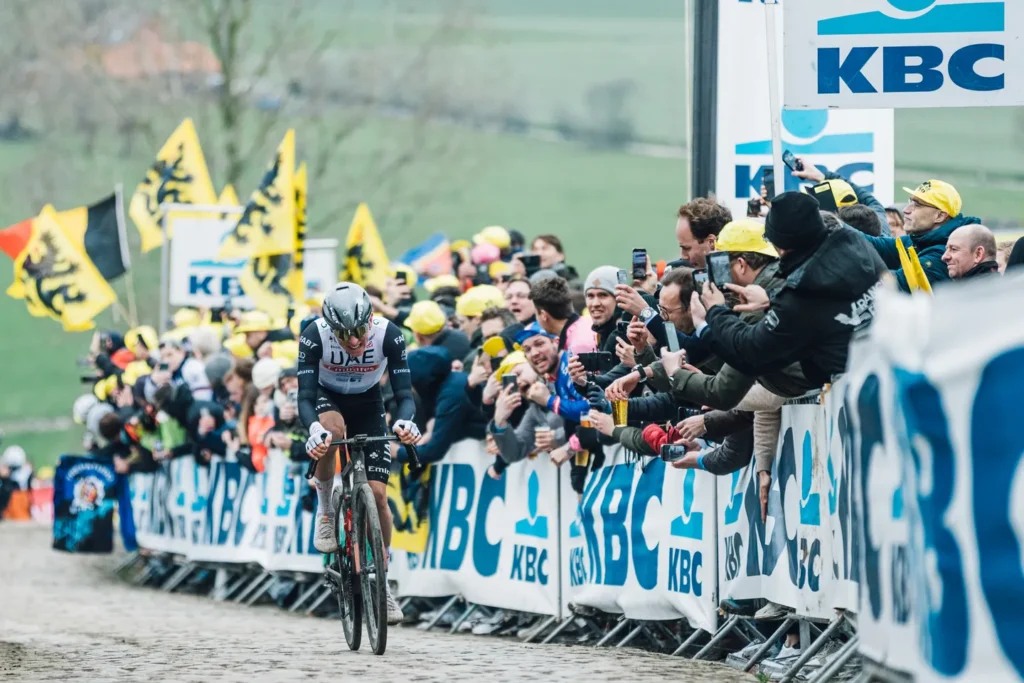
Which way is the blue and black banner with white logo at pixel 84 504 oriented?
toward the camera

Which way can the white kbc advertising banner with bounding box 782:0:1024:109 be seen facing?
toward the camera

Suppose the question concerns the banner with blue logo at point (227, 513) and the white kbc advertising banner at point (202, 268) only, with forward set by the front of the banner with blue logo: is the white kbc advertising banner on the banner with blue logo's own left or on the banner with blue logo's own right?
on the banner with blue logo's own right

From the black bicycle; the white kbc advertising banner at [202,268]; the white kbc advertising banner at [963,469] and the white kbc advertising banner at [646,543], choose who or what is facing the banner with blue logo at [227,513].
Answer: the white kbc advertising banner at [202,268]

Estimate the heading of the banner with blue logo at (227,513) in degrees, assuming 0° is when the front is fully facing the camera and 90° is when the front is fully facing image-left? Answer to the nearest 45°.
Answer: approximately 45°

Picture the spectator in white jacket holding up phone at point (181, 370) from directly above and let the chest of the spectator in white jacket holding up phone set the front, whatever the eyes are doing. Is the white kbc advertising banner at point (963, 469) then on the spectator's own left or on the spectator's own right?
on the spectator's own left

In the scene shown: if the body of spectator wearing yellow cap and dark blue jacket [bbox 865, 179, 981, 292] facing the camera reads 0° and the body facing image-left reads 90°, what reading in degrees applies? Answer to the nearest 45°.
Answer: approximately 90°

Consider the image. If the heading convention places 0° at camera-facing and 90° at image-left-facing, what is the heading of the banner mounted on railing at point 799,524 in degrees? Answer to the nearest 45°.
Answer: approximately 45°

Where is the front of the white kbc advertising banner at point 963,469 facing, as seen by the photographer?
facing the viewer and to the left of the viewer

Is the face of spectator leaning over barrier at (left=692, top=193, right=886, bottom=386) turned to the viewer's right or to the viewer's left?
to the viewer's left

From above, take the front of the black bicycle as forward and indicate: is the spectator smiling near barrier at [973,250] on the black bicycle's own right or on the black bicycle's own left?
on the black bicycle's own left

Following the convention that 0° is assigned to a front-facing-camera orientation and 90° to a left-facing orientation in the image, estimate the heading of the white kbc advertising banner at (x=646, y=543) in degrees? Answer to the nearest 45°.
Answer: approximately 45°
